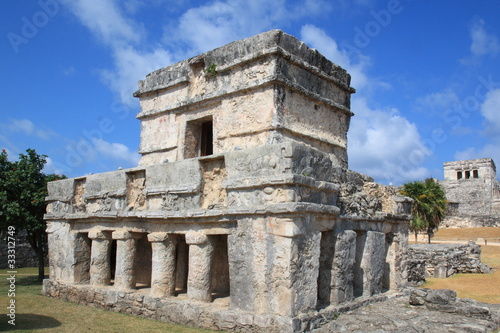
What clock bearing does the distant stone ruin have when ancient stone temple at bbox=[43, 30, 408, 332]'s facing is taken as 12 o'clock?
The distant stone ruin is roughly at 6 o'clock from the ancient stone temple.

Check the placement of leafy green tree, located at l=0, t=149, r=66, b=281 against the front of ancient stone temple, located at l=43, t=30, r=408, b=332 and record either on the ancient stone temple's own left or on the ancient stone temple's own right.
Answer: on the ancient stone temple's own right

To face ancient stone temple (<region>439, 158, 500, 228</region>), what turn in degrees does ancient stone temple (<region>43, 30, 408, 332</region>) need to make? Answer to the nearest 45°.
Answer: approximately 180°

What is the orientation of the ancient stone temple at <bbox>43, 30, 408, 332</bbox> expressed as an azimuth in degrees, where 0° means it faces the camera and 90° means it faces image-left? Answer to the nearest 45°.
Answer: approximately 45°

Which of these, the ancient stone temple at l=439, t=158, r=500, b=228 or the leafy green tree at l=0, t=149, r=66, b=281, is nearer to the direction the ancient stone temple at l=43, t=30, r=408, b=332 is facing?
the leafy green tree

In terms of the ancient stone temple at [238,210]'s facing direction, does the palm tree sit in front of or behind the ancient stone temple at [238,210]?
behind

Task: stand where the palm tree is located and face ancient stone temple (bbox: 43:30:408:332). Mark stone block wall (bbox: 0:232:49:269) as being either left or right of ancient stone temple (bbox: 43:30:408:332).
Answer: right

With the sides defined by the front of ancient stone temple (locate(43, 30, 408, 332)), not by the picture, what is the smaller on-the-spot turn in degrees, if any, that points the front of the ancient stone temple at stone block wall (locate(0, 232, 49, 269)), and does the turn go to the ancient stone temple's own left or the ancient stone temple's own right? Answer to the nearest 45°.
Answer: approximately 90° to the ancient stone temple's own right
